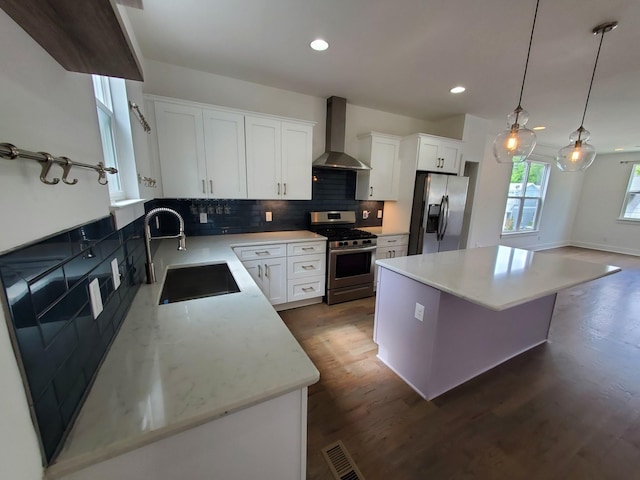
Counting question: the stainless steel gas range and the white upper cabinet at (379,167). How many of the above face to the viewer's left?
0

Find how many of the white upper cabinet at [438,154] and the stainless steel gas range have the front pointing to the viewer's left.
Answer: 0

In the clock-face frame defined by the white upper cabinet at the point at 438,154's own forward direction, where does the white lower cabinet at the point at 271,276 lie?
The white lower cabinet is roughly at 3 o'clock from the white upper cabinet.

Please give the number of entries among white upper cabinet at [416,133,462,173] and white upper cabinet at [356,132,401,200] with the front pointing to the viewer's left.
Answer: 0

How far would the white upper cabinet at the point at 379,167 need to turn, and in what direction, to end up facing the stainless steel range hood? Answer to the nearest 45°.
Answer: approximately 90° to its right

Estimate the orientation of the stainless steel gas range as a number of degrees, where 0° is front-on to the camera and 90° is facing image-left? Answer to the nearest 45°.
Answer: approximately 315°

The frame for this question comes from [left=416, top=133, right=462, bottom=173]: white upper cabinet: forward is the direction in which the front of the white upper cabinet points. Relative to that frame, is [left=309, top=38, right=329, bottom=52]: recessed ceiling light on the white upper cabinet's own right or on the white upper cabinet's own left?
on the white upper cabinet's own right

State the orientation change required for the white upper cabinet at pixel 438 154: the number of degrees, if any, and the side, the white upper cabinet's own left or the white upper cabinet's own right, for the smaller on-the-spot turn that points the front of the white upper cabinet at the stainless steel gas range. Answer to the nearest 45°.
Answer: approximately 90° to the white upper cabinet's own right
